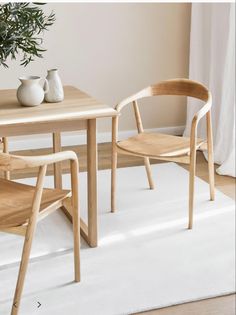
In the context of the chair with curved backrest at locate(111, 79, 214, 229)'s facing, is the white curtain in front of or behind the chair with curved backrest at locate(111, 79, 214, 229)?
behind

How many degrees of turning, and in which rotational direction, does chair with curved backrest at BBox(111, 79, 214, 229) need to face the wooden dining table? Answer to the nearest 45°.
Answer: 0° — it already faces it

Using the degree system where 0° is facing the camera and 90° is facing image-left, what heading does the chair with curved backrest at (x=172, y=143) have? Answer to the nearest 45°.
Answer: approximately 45°
